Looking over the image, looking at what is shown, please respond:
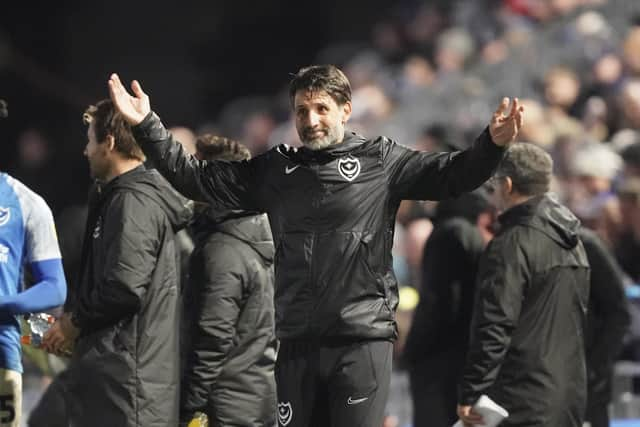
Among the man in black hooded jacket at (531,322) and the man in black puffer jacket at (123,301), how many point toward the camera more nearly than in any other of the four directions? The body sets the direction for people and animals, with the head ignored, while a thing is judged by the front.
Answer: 0

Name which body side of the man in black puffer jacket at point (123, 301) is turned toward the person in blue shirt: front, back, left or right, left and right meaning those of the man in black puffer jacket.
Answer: front

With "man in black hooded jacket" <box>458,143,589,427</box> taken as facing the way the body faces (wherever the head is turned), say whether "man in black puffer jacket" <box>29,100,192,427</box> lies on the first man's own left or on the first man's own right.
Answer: on the first man's own left

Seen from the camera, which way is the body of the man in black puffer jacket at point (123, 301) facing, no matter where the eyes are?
to the viewer's left

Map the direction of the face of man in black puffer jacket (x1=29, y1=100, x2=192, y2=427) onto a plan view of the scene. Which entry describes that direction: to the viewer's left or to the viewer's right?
to the viewer's left

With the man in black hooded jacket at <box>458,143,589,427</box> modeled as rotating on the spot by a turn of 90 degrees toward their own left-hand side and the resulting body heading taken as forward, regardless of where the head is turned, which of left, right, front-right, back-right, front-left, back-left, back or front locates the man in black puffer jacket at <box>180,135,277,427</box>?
front-right

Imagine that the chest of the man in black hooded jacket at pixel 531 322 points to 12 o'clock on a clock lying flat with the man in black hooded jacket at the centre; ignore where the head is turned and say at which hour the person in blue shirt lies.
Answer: The person in blue shirt is roughly at 10 o'clock from the man in black hooded jacket.

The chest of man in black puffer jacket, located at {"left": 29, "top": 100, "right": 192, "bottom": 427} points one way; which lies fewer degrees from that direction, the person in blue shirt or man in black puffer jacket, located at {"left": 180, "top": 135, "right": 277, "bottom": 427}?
the person in blue shirt

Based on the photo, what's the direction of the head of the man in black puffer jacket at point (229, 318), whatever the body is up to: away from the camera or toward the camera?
away from the camera

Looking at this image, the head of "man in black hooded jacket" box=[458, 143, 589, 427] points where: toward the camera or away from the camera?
away from the camera

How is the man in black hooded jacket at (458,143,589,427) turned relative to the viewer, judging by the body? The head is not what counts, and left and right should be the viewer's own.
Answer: facing away from the viewer and to the left of the viewer
